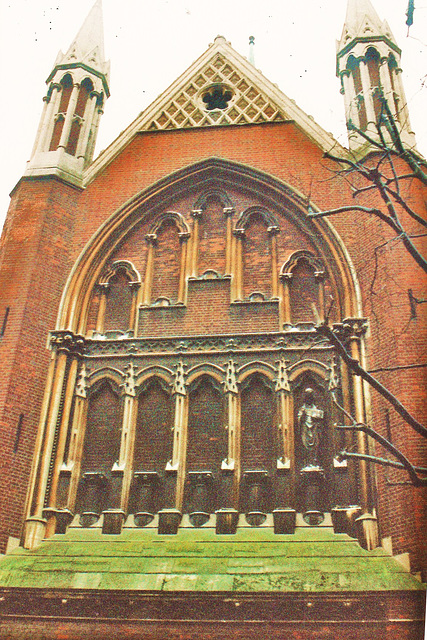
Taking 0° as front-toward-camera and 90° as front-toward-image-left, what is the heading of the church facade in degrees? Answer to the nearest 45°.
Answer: approximately 0°
